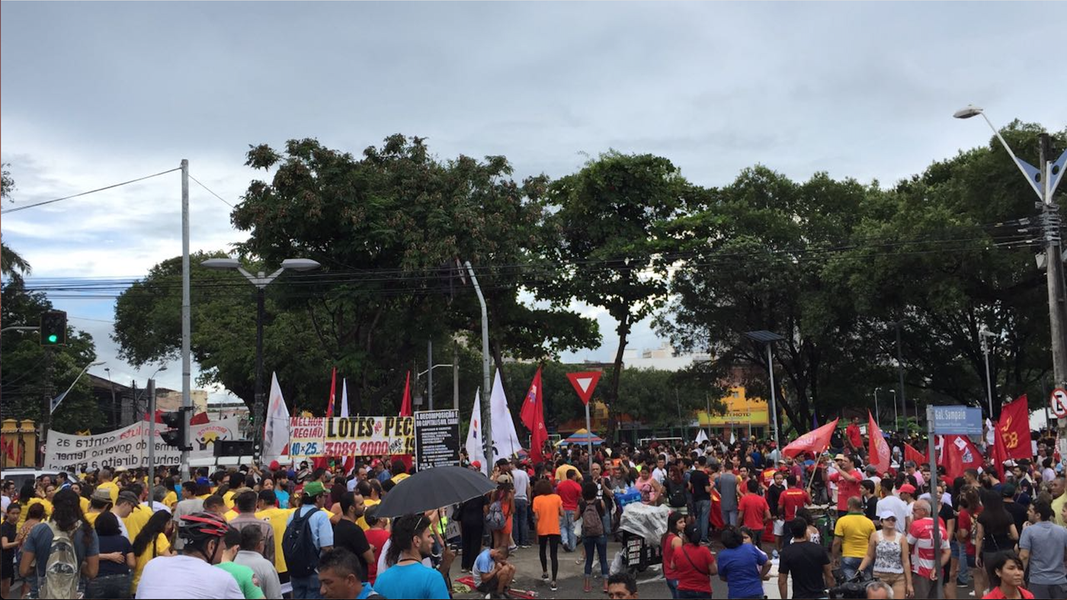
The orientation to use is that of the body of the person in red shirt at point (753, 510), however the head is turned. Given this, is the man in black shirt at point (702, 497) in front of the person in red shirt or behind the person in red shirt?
in front

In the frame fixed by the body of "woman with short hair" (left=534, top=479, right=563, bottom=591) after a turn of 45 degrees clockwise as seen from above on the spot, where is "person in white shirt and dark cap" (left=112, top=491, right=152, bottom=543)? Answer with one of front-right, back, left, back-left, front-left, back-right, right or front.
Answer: back

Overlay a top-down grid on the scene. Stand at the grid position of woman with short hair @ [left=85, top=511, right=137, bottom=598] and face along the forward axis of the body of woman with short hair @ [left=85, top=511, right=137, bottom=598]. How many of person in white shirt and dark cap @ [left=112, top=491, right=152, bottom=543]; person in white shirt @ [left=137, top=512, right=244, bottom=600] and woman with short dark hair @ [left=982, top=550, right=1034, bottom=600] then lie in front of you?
1

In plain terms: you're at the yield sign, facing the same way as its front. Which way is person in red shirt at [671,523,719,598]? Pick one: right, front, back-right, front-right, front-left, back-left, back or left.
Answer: front

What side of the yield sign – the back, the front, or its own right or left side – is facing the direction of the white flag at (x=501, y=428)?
right

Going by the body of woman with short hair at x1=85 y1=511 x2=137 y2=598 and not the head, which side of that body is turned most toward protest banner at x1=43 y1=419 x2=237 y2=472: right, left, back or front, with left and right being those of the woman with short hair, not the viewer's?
front

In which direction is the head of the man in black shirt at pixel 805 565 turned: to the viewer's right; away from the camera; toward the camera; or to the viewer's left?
away from the camera

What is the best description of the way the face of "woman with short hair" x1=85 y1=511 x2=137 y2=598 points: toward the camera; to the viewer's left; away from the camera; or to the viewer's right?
away from the camera

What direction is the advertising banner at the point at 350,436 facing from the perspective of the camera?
toward the camera

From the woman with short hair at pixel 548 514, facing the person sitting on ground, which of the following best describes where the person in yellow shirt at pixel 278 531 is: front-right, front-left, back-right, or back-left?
front-right

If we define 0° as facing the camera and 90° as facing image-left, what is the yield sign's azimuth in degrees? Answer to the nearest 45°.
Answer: approximately 0°

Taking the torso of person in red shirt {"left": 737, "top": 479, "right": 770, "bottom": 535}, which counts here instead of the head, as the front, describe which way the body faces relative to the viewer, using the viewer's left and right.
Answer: facing away from the viewer

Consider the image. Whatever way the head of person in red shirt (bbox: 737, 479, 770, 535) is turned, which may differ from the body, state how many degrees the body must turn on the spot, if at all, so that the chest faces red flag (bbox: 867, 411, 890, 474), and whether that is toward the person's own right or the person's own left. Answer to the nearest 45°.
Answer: approximately 45° to the person's own right

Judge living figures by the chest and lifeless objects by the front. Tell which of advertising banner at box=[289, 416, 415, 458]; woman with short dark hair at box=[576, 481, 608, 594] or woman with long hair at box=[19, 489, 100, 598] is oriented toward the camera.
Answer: the advertising banner

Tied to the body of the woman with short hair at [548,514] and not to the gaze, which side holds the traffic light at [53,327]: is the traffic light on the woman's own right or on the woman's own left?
on the woman's own left

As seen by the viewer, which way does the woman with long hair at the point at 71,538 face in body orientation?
away from the camera

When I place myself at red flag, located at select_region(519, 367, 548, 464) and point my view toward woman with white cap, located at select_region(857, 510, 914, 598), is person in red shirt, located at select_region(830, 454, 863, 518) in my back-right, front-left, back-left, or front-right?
front-left

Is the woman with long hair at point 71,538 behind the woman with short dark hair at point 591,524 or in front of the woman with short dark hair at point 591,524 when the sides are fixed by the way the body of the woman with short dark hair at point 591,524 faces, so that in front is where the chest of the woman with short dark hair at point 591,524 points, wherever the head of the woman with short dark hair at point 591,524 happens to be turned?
behind
